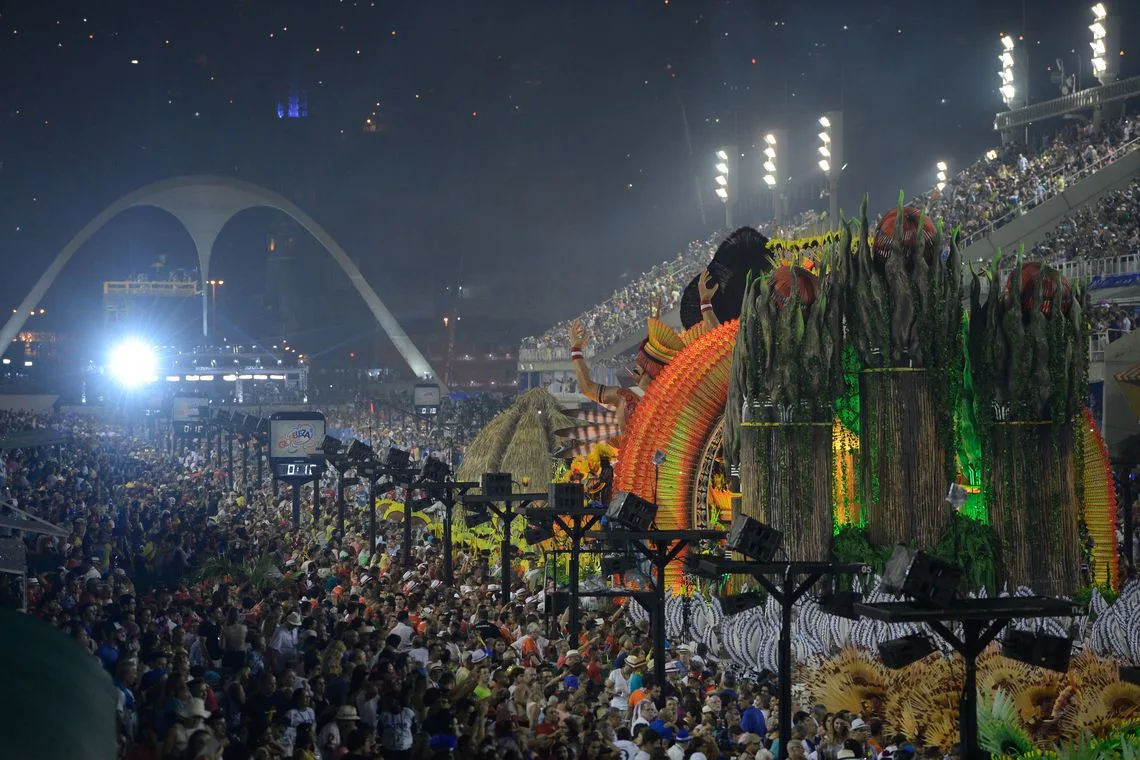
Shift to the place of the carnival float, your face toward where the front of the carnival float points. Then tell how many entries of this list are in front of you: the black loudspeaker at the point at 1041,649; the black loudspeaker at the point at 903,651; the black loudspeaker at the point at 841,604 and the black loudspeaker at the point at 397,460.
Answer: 1

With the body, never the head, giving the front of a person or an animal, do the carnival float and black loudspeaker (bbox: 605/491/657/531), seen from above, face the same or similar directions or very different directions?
very different directions

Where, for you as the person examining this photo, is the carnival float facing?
facing away from the viewer and to the left of the viewer

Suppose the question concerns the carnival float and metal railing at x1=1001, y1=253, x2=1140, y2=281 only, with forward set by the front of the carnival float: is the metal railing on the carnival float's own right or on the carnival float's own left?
on the carnival float's own right

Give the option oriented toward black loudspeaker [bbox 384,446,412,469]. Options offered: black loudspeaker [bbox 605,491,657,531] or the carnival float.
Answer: the carnival float

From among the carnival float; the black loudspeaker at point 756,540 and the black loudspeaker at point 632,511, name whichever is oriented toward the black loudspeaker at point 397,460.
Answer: the carnival float

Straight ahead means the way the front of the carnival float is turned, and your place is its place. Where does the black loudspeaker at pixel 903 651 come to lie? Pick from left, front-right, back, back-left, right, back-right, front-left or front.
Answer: back-left

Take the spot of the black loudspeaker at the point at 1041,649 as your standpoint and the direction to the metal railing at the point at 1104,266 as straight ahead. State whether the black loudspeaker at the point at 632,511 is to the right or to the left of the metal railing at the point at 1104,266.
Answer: left
